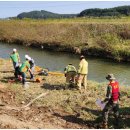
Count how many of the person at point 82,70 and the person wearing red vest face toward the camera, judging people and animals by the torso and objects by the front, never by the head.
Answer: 0

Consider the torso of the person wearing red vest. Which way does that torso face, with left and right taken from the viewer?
facing away from the viewer and to the left of the viewer

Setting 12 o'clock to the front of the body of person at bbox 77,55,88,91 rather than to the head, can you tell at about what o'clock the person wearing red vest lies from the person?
The person wearing red vest is roughly at 7 o'clock from the person.

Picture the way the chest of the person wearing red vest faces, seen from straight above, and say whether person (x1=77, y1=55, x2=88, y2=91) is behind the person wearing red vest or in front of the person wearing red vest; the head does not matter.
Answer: in front

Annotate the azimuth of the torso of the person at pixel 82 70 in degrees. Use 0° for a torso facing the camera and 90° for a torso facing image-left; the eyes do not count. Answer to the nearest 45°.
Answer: approximately 135°
